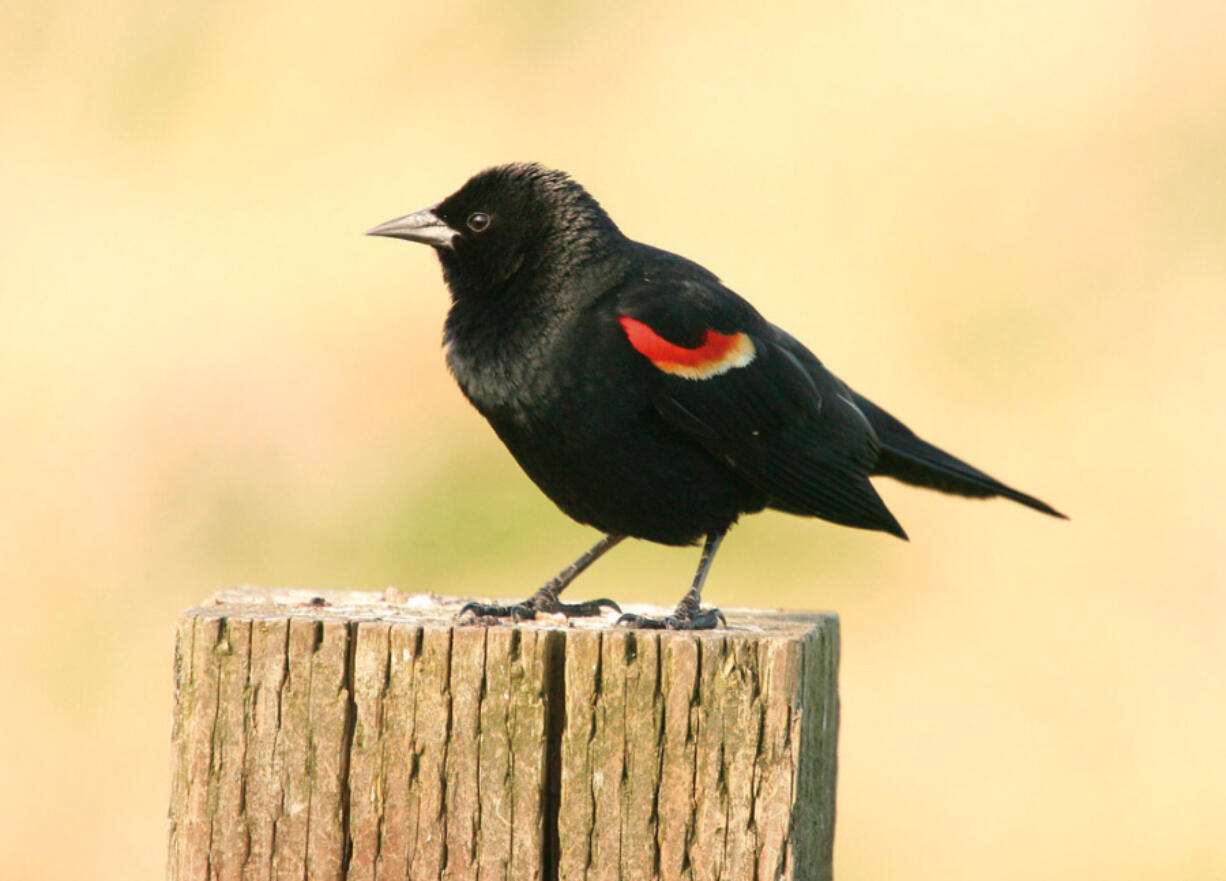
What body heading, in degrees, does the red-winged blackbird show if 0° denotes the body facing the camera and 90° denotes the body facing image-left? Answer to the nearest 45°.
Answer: approximately 90°
